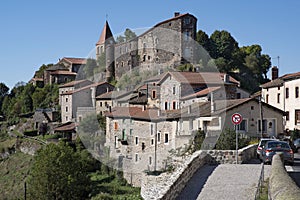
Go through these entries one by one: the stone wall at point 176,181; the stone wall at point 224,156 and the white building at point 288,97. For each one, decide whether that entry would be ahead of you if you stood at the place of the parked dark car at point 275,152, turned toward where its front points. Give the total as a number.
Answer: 1

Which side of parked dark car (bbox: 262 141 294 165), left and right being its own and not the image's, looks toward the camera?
back

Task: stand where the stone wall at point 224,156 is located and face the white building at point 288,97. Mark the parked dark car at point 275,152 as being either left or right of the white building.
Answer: right

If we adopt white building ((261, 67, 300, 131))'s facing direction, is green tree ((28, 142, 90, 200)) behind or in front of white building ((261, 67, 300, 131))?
in front

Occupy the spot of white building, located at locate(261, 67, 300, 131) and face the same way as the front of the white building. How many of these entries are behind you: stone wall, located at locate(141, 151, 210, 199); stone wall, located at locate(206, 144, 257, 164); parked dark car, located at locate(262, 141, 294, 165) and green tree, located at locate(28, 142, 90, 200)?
0

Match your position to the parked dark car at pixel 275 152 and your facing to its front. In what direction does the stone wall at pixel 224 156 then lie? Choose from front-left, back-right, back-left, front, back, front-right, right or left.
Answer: back-left

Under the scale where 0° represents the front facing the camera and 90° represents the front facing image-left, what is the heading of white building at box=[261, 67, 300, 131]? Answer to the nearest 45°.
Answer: approximately 45°

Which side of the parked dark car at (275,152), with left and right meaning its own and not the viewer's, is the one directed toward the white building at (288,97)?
front

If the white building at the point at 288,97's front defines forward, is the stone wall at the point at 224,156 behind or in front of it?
in front

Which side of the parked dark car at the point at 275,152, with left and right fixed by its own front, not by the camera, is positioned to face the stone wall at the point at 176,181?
back

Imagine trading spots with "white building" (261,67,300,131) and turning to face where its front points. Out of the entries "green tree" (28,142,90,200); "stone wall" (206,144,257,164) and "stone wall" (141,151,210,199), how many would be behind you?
0

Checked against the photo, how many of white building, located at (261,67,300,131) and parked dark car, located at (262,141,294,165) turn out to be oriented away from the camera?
1

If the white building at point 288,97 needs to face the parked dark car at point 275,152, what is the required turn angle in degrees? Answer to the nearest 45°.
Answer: approximately 45° to its left

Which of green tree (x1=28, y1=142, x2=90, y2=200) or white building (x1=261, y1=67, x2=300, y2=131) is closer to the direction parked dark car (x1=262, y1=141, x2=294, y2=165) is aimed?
the white building
